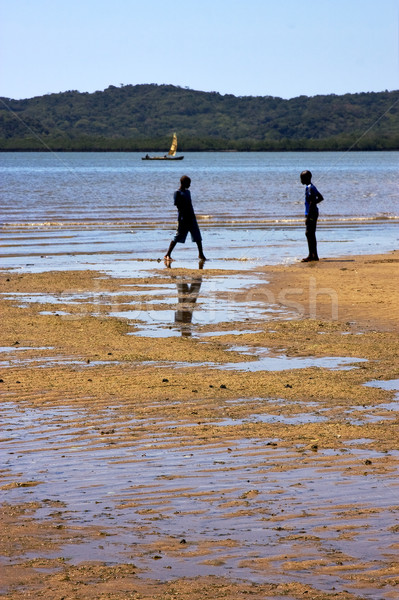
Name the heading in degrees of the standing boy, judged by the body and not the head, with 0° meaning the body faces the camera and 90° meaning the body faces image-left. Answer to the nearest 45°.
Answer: approximately 90°

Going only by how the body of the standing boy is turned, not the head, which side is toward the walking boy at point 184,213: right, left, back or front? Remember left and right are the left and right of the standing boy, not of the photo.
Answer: front
